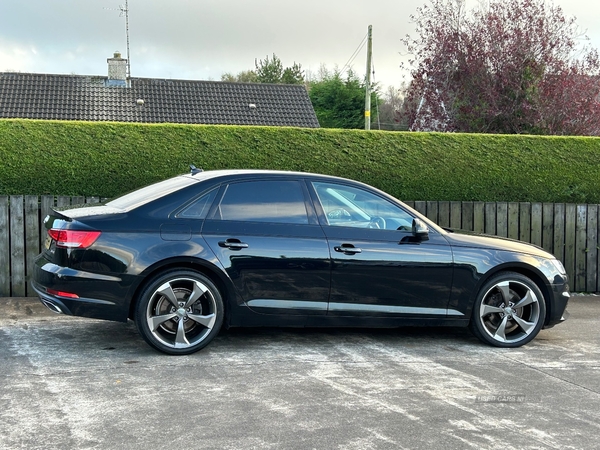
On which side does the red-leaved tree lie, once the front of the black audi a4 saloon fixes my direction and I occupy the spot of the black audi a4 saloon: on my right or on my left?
on my left

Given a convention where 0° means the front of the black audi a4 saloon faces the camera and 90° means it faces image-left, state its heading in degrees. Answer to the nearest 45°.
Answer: approximately 270°

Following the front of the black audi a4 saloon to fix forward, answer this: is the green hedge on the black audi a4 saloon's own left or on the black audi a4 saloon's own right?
on the black audi a4 saloon's own left

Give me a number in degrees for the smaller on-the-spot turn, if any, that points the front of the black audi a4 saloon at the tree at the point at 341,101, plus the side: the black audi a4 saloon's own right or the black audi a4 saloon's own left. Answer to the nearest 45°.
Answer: approximately 90° to the black audi a4 saloon's own left

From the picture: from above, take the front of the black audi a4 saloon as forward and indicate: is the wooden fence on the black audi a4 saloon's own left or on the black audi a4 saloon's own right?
on the black audi a4 saloon's own left
